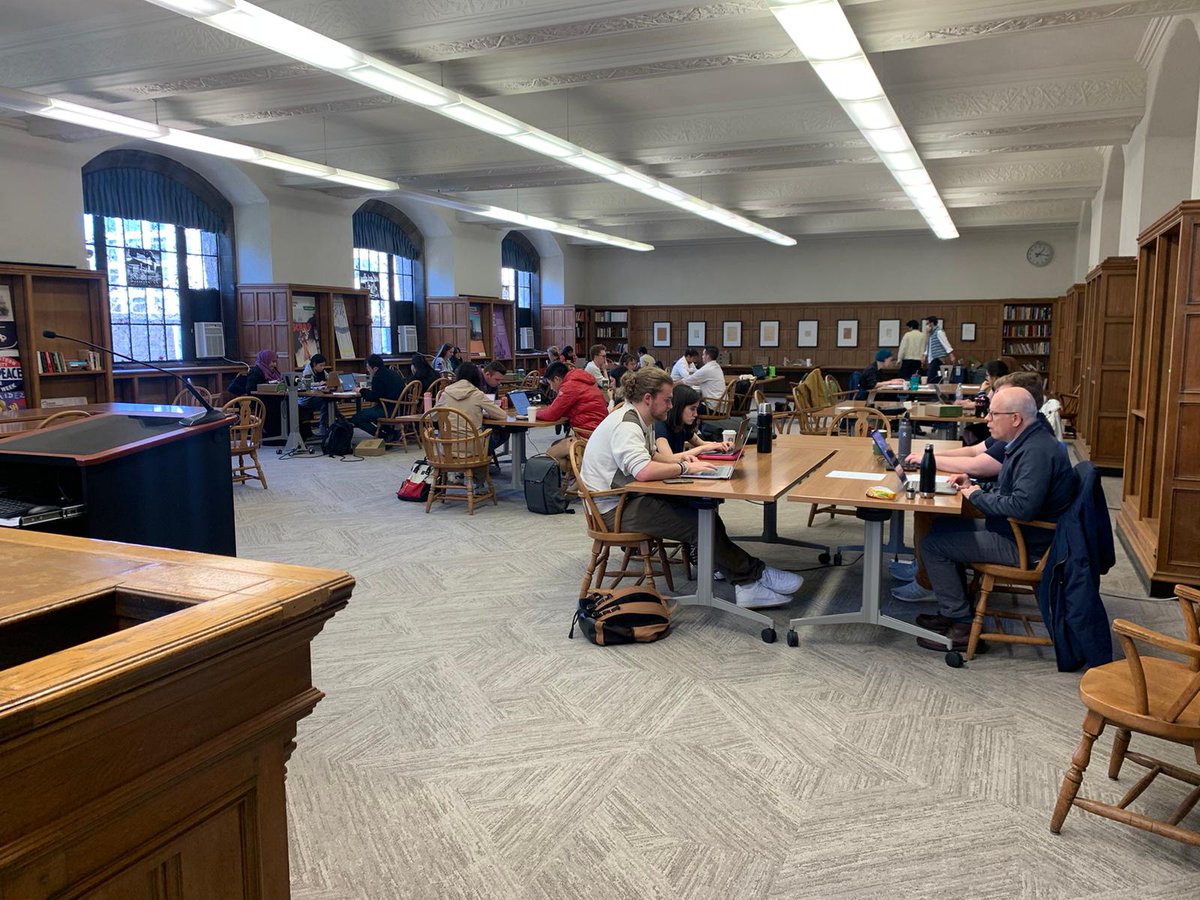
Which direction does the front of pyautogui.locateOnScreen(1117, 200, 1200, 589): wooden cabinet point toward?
to the viewer's left

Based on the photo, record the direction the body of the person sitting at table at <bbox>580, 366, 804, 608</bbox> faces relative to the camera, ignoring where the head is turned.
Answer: to the viewer's right

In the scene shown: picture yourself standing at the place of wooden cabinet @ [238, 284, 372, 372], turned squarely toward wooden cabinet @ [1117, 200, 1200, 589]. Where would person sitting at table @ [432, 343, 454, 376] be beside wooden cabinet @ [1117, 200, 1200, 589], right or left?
left

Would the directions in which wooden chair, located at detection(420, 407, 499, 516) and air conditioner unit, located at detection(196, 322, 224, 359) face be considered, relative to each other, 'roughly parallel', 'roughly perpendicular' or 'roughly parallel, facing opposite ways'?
roughly perpendicular

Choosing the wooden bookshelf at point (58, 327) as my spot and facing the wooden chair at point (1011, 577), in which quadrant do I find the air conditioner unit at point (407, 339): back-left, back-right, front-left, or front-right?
back-left

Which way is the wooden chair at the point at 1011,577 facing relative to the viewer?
to the viewer's left

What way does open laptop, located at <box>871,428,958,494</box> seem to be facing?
to the viewer's right

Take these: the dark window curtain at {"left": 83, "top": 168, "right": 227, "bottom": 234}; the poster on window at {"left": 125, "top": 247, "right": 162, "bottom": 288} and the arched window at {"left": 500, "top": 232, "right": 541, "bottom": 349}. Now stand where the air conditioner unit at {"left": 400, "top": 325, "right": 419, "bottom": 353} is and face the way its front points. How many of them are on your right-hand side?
2

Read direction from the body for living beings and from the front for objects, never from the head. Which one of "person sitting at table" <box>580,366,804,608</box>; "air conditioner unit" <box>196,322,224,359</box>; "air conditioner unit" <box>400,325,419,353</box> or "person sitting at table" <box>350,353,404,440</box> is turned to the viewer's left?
"person sitting at table" <box>350,353,404,440</box>

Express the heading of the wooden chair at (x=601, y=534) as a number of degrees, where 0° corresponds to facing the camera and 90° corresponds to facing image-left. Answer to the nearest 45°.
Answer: approximately 270°

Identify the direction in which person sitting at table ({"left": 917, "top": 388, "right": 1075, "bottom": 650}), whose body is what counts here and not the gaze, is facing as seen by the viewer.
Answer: to the viewer's left

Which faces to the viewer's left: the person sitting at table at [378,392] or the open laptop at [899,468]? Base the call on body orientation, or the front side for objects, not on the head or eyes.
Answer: the person sitting at table

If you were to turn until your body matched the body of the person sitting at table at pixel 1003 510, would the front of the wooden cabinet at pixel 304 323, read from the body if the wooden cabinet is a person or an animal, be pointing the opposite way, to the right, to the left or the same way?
the opposite way

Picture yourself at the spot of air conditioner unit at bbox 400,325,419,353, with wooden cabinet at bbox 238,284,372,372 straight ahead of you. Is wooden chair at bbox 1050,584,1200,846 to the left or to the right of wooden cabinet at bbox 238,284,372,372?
left

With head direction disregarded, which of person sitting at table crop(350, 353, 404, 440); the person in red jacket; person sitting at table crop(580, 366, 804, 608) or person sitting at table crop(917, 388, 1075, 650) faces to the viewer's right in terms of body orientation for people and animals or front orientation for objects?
person sitting at table crop(580, 366, 804, 608)

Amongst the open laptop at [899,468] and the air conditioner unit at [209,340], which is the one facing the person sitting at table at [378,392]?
the air conditioner unit

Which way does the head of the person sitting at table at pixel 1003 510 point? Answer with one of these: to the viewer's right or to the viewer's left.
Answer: to the viewer's left

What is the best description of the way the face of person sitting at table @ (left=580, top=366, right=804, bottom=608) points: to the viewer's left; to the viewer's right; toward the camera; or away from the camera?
to the viewer's right
